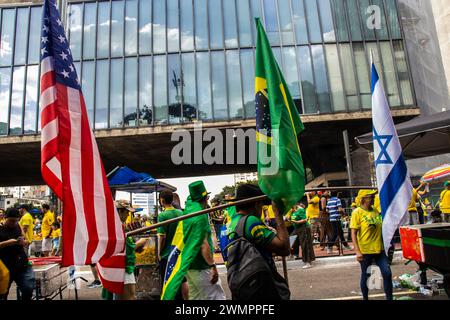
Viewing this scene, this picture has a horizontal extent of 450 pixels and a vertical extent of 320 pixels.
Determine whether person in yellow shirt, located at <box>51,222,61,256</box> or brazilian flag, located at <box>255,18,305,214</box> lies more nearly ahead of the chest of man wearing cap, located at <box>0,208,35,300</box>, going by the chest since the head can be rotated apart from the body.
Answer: the brazilian flag

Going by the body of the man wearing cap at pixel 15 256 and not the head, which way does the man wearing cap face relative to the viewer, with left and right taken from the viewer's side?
facing the viewer and to the right of the viewer

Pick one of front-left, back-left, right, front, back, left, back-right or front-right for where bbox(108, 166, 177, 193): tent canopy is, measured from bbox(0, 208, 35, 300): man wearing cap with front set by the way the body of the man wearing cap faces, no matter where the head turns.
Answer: left

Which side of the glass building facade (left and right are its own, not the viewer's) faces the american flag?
front
